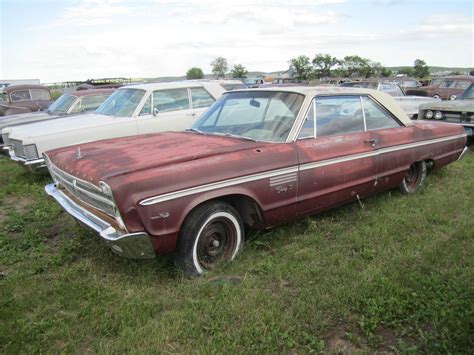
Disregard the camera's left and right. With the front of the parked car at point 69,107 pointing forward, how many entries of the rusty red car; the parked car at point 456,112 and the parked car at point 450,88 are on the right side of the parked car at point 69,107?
0

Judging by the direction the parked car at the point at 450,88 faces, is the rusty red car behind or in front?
in front

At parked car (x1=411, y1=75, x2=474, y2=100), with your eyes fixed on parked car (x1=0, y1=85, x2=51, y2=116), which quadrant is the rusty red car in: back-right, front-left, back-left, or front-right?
front-left

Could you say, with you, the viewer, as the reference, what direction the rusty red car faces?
facing the viewer and to the left of the viewer

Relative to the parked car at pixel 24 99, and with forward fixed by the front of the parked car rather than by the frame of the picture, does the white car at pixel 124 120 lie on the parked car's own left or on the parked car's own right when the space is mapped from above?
on the parked car's own left

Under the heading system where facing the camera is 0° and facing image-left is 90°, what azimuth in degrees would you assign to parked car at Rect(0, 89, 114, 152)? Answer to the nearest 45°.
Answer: approximately 45°
